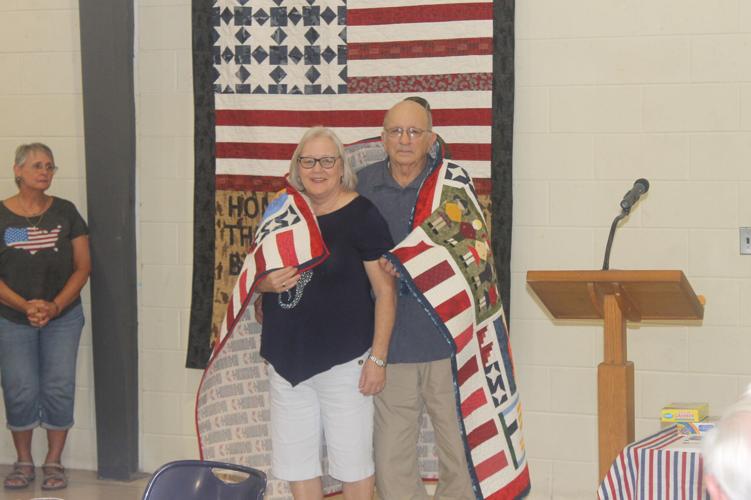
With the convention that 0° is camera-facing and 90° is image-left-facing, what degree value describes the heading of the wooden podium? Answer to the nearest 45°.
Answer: approximately 0°

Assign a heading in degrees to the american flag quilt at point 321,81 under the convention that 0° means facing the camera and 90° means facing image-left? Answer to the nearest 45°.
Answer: approximately 0°

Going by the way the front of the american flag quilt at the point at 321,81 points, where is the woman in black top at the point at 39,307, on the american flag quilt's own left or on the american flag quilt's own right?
on the american flag quilt's own right

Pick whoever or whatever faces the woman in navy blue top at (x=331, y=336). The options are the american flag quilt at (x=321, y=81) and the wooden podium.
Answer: the american flag quilt

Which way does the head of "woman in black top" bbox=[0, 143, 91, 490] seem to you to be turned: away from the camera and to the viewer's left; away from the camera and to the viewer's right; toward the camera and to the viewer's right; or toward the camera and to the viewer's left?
toward the camera and to the viewer's right

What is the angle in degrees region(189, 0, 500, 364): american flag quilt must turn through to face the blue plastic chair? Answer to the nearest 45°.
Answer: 0° — it already faces it

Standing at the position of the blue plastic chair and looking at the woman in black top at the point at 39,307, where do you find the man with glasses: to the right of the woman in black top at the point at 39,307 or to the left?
right

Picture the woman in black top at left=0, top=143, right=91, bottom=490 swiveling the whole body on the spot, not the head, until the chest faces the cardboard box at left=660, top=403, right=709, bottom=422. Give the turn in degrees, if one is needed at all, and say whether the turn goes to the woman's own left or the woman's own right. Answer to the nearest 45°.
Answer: approximately 45° to the woman's own left

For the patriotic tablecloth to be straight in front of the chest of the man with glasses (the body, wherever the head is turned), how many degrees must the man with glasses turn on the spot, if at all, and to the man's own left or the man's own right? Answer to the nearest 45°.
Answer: approximately 45° to the man's own left
